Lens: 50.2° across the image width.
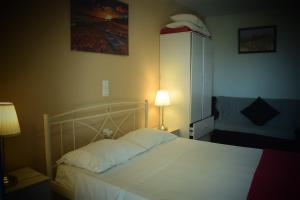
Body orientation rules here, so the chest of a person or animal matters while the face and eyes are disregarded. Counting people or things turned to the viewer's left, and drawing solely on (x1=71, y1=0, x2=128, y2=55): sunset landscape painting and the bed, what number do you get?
0

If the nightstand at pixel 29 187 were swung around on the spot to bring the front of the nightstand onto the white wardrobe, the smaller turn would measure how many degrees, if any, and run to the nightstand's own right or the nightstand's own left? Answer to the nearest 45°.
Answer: approximately 90° to the nightstand's own left

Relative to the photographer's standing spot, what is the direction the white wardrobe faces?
facing the viewer and to the right of the viewer

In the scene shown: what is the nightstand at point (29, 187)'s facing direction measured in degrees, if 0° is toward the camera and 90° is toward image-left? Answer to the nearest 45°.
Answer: approximately 315°

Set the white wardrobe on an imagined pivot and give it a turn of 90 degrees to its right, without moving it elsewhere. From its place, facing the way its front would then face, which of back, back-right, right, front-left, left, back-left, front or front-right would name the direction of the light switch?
front

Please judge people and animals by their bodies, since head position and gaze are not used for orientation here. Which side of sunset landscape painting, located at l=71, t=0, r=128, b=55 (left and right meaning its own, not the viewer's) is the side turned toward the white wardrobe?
left
